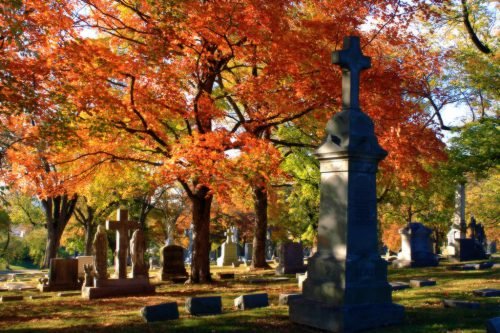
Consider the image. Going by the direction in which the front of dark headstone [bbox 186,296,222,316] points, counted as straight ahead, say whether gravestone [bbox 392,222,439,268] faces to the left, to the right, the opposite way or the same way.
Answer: the same way

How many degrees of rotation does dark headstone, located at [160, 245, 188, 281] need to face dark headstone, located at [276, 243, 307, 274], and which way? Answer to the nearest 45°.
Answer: approximately 45° to its left

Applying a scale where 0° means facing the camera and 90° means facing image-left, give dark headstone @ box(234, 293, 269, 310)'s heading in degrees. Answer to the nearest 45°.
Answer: approximately 315°

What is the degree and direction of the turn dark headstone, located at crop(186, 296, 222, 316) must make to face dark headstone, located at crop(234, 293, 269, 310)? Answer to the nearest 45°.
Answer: approximately 90° to its left

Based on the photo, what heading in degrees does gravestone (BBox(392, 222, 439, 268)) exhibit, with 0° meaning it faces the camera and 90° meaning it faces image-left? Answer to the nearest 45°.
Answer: approximately 315°

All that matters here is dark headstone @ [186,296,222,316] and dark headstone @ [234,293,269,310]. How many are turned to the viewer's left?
0

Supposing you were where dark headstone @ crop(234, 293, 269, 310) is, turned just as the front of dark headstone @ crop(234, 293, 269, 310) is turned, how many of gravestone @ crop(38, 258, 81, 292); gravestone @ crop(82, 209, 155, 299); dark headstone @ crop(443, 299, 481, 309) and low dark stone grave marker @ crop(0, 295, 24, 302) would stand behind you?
3

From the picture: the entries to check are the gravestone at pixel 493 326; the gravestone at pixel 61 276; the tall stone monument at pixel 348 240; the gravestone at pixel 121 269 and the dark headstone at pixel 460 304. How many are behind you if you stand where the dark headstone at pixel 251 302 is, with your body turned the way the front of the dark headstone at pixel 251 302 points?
2

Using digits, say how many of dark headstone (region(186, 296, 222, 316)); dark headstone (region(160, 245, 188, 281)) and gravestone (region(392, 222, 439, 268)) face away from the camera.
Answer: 0

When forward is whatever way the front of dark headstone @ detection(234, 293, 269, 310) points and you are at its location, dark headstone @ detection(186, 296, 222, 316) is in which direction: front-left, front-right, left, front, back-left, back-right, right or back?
right

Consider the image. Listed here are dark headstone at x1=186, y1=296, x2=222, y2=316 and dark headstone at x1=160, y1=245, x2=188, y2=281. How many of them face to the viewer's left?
0

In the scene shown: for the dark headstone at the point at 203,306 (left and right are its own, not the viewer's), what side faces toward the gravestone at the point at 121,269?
back

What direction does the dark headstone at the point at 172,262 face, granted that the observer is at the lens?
facing the viewer and to the right of the viewer

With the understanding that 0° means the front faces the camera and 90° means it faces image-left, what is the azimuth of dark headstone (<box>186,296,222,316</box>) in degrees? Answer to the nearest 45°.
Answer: approximately 315°

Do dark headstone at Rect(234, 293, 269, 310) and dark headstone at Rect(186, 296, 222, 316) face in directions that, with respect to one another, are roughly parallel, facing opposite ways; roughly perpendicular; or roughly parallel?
roughly parallel

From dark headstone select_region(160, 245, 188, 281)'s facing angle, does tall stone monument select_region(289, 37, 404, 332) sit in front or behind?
in front

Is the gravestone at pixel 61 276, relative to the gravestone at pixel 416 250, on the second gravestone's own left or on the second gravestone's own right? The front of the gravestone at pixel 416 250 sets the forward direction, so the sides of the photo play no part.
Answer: on the second gravestone's own right

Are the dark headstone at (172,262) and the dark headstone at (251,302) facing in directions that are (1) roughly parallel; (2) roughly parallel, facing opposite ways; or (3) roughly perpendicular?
roughly parallel

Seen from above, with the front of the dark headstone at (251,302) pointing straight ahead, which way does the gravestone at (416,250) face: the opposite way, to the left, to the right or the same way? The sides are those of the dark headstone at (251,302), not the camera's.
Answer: the same way
